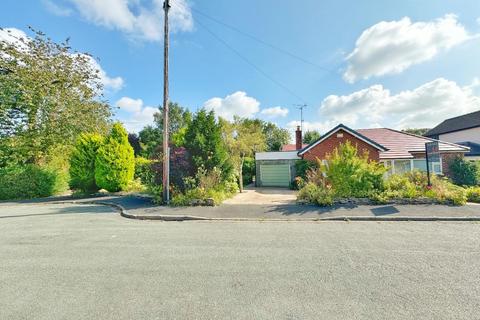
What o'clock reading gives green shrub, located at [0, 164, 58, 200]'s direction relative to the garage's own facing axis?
The green shrub is roughly at 2 o'clock from the garage.

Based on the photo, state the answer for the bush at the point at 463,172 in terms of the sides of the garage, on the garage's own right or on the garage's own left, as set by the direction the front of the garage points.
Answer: on the garage's own left

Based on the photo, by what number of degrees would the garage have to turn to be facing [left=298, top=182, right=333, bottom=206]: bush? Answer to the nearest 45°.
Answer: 0° — it already faces it

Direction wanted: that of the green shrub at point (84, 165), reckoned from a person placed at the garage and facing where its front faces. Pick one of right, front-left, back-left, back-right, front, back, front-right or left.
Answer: front-right

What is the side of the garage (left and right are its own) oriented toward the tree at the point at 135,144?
right

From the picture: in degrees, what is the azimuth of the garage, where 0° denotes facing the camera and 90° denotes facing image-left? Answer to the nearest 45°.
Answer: approximately 0°

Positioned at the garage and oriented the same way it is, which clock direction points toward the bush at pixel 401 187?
The bush is roughly at 11 o'clock from the garage.

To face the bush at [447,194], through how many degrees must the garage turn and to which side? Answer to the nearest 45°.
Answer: approximately 45° to its left

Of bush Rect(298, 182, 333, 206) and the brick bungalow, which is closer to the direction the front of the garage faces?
the bush

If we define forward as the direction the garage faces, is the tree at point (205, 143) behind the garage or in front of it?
in front

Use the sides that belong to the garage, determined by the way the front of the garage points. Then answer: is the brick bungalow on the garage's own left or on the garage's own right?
on the garage's own left

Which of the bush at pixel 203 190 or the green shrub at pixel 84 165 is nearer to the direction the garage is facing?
the bush

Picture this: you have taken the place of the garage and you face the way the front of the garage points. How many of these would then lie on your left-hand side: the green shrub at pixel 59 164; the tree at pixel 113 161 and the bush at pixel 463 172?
1
